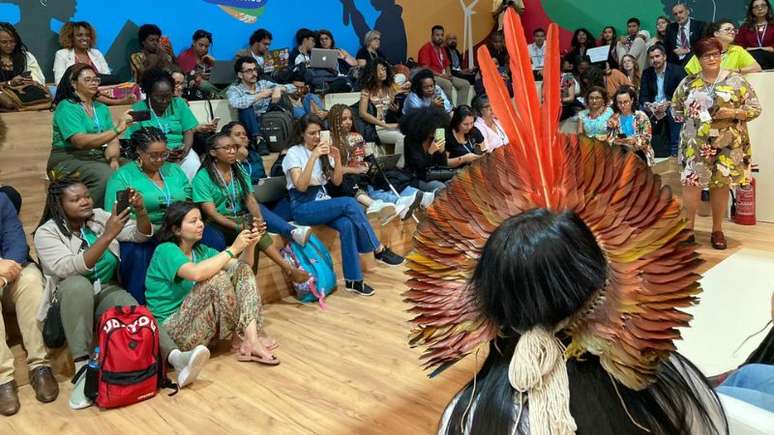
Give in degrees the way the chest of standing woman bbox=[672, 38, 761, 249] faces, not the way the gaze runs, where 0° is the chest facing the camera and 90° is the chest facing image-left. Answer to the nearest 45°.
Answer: approximately 0°

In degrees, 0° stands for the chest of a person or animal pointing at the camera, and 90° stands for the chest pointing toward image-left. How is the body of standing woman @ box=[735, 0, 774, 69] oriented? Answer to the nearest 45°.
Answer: approximately 0°

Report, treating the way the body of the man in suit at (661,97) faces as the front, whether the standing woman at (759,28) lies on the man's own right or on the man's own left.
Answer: on the man's own left

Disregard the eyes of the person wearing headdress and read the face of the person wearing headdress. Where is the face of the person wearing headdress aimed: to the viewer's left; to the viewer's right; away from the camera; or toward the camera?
away from the camera

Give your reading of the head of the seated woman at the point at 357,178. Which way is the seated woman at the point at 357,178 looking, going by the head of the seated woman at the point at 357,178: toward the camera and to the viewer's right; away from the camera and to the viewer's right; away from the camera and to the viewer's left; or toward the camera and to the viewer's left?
toward the camera and to the viewer's right

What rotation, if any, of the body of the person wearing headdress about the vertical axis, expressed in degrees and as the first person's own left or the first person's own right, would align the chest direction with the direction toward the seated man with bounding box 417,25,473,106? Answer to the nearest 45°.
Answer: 0° — they already face them

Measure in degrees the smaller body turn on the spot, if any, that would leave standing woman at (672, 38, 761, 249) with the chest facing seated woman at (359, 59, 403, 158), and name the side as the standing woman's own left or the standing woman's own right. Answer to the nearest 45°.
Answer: approximately 90° to the standing woman's own right

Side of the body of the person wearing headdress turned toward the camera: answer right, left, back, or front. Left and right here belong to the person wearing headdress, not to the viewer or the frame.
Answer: back

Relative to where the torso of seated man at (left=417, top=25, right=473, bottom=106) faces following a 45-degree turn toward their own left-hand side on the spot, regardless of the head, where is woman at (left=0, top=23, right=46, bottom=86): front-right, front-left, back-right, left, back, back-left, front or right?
back-right

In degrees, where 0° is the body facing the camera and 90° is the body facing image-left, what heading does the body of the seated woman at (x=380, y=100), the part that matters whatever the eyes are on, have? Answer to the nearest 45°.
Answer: approximately 315°
